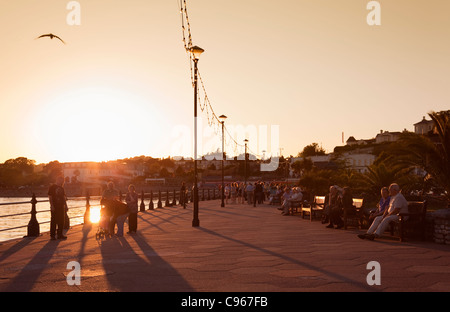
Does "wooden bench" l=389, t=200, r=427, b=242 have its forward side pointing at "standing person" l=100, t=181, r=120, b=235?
yes

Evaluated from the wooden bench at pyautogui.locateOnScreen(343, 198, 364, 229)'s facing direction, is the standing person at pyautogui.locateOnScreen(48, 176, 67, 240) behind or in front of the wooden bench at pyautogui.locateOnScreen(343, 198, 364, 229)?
in front

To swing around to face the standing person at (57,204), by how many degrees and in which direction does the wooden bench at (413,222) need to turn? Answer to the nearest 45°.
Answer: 0° — it already faces them

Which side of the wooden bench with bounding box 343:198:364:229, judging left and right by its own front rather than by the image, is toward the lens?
left

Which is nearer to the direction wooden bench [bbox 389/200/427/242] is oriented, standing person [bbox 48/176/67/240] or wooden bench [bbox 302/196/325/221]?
the standing person

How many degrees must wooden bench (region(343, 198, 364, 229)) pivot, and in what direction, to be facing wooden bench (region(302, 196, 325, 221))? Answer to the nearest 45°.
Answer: approximately 90° to its right

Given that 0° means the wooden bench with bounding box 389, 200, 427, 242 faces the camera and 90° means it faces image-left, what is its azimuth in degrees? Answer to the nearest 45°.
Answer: approximately 90°

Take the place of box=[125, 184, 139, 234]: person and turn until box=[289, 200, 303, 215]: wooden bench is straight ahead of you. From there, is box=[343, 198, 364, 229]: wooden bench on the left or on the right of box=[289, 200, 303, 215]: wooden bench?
right

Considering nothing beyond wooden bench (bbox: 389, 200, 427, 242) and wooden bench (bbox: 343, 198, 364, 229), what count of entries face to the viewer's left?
2
